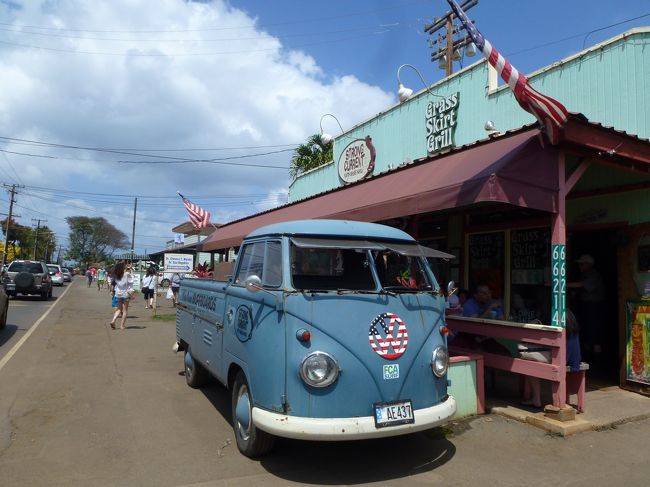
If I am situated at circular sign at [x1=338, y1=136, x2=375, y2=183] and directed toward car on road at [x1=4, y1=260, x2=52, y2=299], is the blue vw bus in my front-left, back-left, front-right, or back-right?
back-left

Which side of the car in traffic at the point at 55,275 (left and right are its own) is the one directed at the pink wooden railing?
back

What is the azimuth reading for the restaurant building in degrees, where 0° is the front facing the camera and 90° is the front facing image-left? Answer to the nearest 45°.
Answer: approximately 45°

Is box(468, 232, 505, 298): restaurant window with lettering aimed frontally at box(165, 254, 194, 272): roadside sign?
no

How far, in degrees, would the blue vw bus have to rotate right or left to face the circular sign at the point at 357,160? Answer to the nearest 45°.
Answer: approximately 135° to its left

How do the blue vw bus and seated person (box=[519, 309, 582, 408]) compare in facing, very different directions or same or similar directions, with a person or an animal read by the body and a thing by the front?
very different directions

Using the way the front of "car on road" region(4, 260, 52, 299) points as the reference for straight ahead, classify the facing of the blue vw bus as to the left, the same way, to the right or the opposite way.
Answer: the opposite way

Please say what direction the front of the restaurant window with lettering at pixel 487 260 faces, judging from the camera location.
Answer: facing the viewer and to the left of the viewer

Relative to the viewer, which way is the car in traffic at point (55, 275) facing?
away from the camera

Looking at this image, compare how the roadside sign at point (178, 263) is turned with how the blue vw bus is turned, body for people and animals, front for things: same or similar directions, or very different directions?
same or similar directions

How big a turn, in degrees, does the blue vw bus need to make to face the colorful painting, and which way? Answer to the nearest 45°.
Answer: approximately 90° to its left

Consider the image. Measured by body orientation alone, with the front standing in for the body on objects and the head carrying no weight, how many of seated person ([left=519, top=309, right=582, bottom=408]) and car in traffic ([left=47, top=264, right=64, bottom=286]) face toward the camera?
0

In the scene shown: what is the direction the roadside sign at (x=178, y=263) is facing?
toward the camera

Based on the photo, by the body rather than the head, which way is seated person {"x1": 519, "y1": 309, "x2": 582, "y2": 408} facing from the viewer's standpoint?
to the viewer's left

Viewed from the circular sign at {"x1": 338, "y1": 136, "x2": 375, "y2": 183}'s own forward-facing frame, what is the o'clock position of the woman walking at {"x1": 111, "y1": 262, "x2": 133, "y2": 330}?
The woman walking is roughly at 1 o'clock from the circular sign.

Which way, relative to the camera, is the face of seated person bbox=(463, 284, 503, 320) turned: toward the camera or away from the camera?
toward the camera
